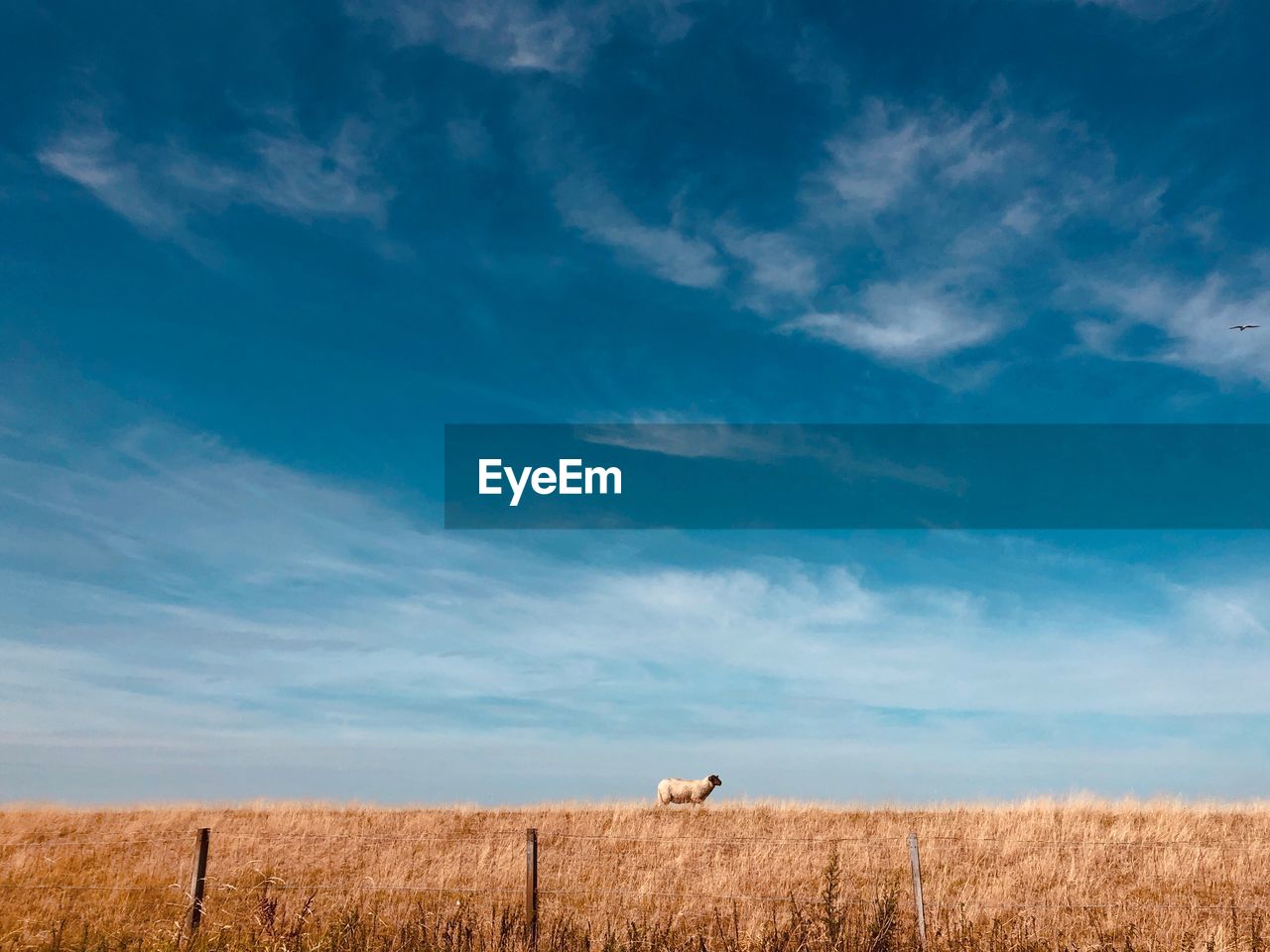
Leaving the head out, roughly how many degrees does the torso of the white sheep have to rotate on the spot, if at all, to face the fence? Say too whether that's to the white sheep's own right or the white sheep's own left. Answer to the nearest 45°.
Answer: approximately 90° to the white sheep's own right

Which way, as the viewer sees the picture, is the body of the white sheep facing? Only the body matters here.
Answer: to the viewer's right
